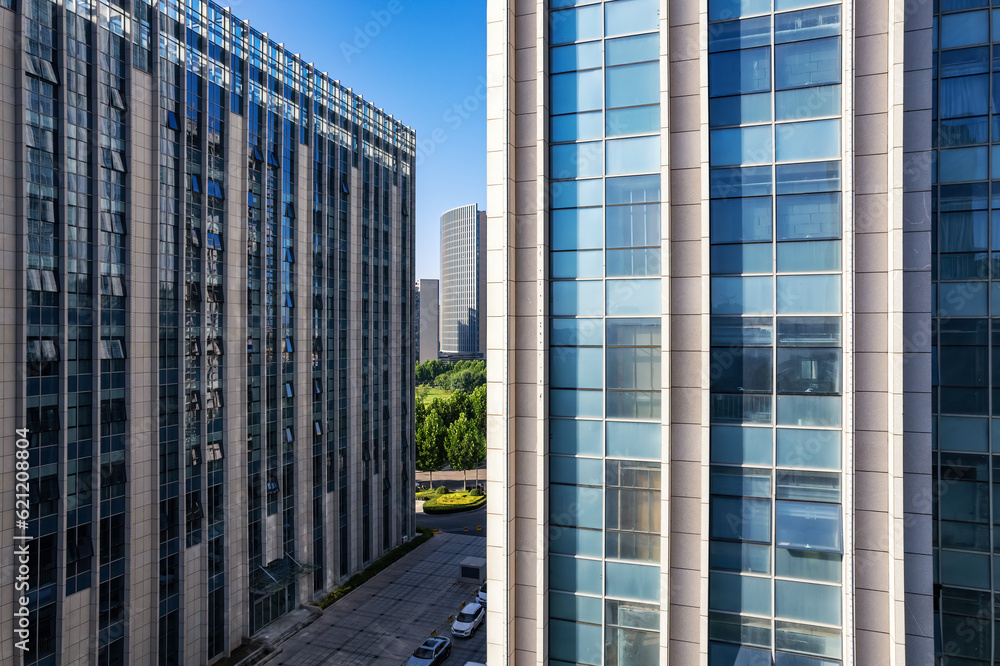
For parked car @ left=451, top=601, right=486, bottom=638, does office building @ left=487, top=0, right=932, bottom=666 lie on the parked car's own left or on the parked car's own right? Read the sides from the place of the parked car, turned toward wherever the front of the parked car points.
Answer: on the parked car's own left

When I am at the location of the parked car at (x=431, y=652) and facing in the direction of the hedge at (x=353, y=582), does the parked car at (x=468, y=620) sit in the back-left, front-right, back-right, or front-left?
front-right

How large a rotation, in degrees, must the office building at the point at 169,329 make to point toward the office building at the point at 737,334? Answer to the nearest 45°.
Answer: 0° — it already faces it

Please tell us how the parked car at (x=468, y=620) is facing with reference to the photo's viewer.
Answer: facing the viewer and to the left of the viewer

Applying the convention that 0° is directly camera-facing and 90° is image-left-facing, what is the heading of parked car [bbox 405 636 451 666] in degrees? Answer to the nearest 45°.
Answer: approximately 45°

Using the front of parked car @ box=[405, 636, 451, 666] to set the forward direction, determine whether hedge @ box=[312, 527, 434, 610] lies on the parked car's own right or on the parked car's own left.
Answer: on the parked car's own right

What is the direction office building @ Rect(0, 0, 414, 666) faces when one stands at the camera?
facing the viewer and to the right of the viewer

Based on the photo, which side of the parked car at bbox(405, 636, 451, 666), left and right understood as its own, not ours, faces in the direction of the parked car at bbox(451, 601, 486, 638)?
back

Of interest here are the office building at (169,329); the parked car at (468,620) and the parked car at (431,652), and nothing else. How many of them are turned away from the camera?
0

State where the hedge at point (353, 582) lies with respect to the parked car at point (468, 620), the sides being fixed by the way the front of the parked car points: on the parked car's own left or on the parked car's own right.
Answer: on the parked car's own right
